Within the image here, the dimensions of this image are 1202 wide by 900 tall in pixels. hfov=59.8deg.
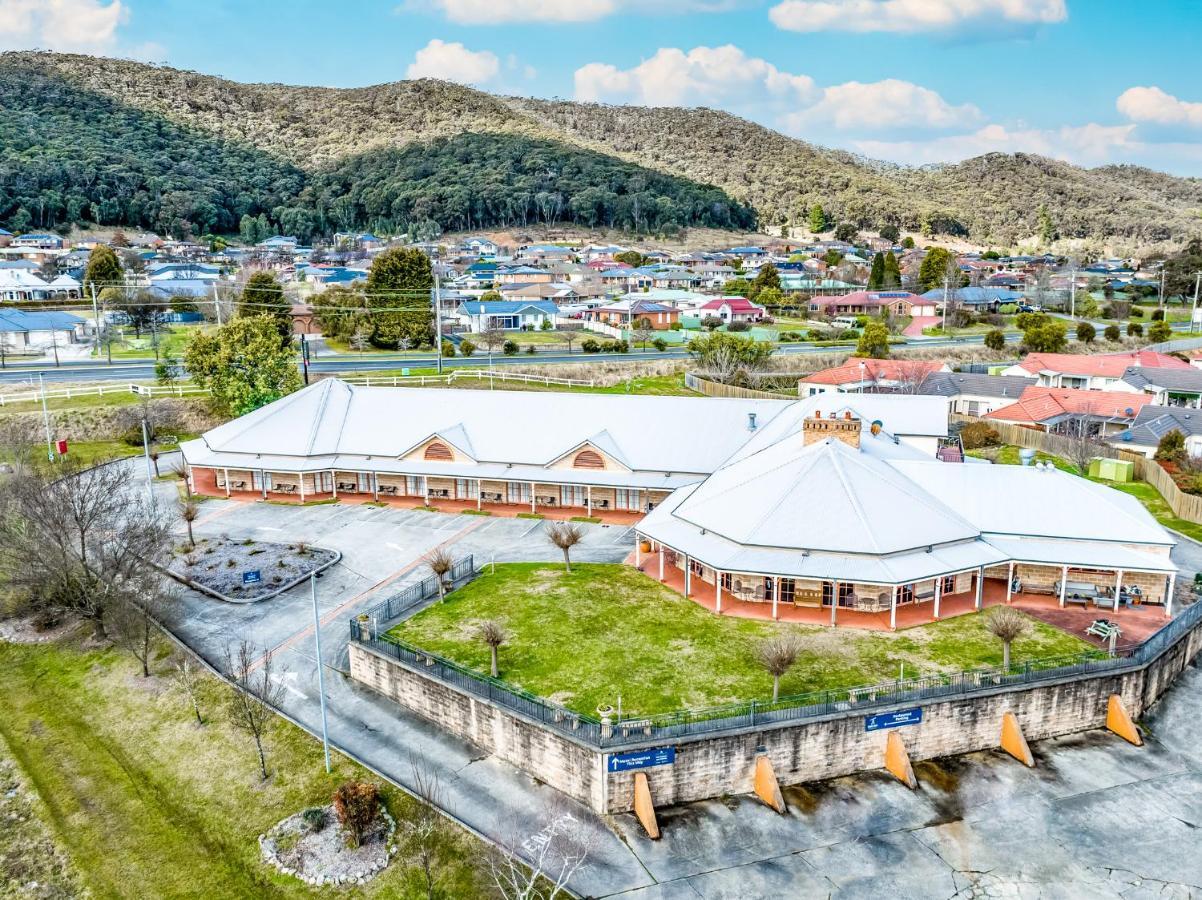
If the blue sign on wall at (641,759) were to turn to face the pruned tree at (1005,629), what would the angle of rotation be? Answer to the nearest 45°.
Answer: approximately 135° to its left

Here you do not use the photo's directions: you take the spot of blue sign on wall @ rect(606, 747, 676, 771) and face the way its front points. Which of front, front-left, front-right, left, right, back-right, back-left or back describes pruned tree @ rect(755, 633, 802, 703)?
back-left

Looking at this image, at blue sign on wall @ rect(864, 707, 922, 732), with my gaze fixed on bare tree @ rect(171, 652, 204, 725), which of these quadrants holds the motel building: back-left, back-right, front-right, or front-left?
front-right

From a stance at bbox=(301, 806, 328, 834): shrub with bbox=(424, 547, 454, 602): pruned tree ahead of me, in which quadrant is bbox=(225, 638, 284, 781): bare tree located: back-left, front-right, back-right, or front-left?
front-left

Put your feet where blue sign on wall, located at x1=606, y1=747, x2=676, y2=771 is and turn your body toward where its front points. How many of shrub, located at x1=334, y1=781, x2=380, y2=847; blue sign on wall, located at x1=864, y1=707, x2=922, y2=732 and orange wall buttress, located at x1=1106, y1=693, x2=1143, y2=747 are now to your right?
1

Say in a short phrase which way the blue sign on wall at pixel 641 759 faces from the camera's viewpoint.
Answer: facing the viewer

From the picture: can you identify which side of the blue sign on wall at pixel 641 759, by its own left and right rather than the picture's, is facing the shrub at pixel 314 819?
right

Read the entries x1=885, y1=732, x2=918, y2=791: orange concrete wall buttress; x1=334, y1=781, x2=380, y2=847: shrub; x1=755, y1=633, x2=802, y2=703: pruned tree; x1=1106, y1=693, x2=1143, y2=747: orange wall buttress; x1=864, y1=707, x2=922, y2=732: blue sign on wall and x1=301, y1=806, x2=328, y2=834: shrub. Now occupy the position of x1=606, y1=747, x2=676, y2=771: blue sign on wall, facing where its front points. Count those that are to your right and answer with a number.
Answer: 2

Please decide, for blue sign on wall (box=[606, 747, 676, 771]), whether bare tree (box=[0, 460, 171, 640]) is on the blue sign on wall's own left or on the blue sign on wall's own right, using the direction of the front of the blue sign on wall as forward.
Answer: on the blue sign on wall's own right

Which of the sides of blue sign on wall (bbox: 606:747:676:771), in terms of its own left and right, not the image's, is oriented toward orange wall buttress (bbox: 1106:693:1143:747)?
left

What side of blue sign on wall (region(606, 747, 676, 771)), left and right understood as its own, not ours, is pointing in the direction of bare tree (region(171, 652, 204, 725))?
right

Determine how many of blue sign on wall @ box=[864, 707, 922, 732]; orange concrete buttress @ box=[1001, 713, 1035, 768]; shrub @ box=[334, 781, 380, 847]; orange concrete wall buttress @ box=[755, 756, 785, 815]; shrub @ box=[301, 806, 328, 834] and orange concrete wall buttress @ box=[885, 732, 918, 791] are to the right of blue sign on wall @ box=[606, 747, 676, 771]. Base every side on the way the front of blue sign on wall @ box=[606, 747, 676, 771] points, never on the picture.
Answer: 2

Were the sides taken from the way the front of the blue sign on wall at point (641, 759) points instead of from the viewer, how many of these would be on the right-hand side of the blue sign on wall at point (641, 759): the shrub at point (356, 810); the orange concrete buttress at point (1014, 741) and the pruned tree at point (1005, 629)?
1

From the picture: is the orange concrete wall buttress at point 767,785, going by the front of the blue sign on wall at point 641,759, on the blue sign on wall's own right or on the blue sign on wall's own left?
on the blue sign on wall's own left

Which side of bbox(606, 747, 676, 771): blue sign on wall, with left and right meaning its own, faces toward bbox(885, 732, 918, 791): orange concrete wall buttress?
left

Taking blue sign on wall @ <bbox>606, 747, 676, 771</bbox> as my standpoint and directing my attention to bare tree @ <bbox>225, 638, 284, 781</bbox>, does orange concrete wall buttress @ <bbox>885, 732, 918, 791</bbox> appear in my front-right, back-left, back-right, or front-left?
back-right
